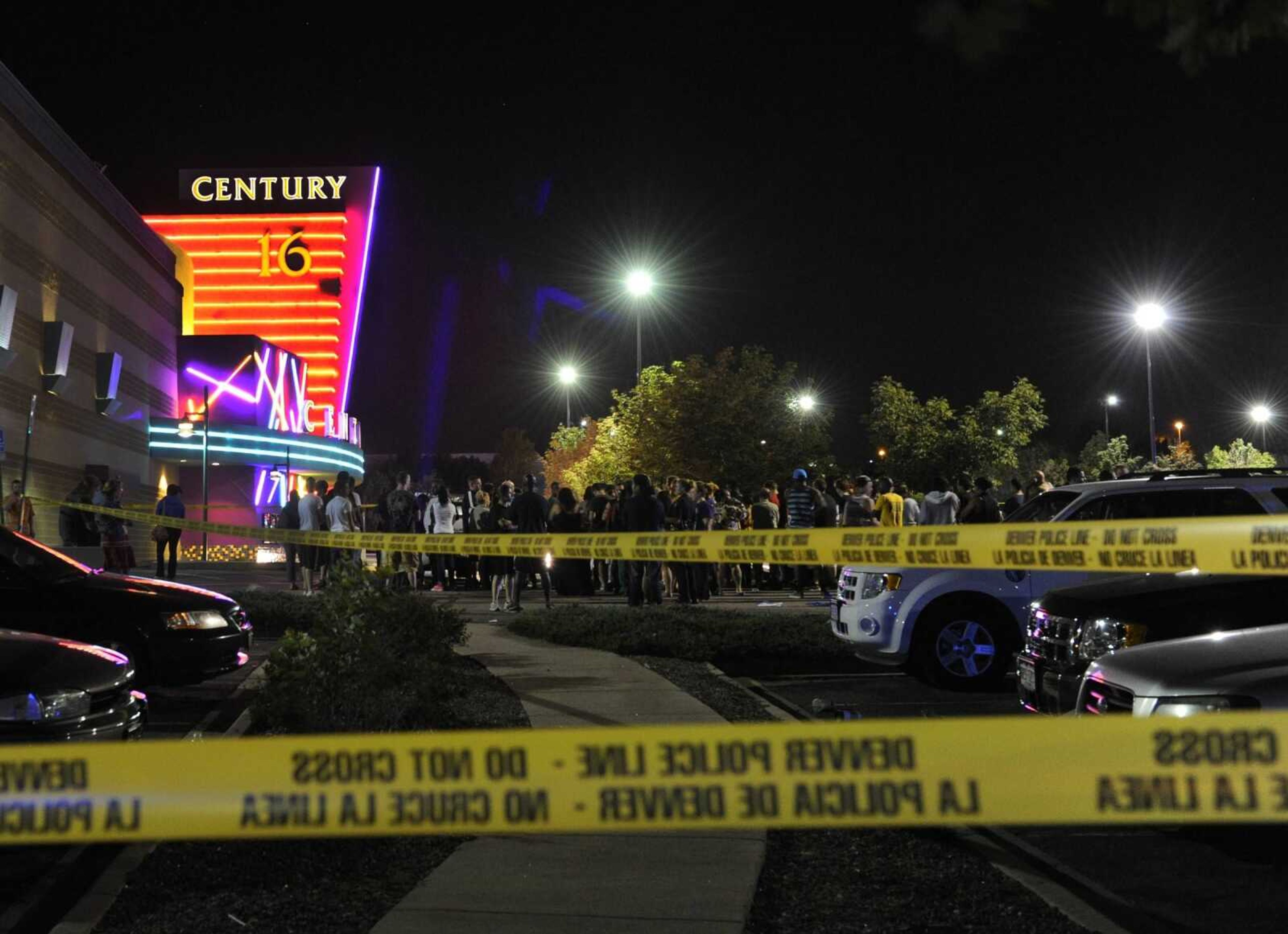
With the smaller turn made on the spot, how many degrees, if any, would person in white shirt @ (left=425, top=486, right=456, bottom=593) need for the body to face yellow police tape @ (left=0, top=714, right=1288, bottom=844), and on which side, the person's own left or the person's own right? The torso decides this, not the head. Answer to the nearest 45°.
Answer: approximately 180°

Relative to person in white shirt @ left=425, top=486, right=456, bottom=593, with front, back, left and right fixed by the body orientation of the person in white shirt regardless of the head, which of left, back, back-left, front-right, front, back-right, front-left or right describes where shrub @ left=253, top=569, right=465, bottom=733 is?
back

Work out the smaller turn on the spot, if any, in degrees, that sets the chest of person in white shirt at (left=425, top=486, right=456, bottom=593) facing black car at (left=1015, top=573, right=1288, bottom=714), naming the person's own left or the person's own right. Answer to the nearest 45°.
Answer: approximately 180°

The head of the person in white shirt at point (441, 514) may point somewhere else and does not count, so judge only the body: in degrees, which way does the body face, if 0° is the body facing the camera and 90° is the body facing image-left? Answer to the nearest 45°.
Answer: approximately 180°

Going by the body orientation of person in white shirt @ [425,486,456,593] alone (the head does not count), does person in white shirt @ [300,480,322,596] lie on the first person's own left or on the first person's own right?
on the first person's own left

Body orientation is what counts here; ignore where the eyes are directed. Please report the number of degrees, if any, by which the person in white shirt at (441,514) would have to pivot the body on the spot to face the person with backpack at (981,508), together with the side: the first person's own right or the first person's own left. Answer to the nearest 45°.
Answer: approximately 135° to the first person's own right
